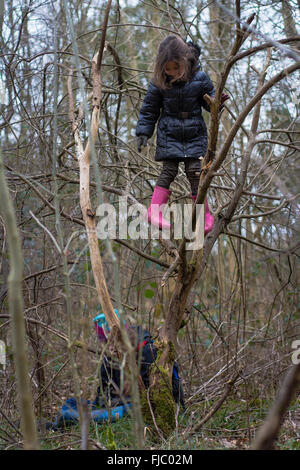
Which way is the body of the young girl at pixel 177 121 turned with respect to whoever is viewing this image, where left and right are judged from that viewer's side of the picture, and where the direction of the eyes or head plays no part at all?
facing the viewer
